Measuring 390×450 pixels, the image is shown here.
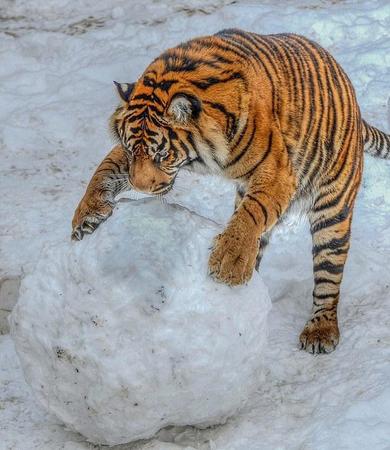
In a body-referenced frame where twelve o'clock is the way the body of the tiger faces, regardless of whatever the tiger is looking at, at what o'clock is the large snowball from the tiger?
The large snowball is roughly at 11 o'clock from the tiger.

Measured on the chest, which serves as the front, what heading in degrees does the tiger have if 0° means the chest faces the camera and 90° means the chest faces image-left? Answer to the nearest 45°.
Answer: approximately 45°
